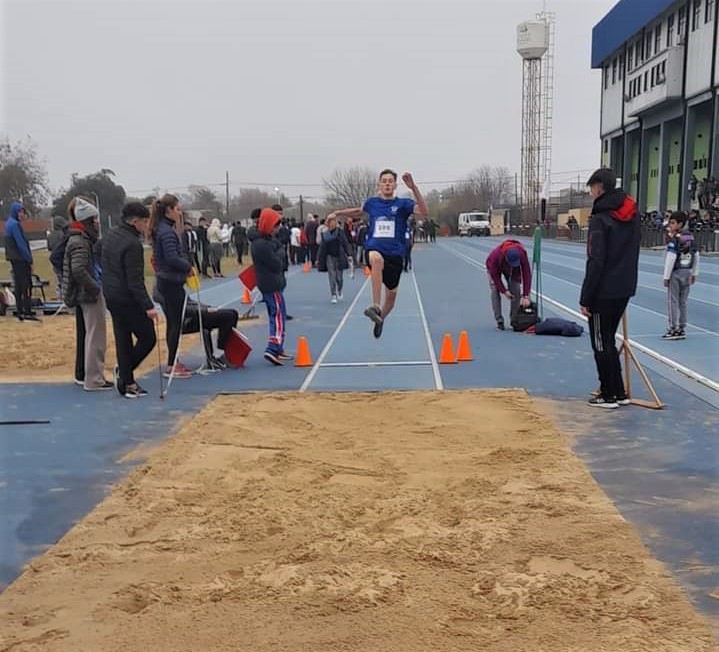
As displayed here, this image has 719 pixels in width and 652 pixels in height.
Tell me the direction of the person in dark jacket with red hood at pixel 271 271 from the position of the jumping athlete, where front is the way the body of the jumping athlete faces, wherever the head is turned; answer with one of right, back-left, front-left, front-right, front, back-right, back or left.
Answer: back-right

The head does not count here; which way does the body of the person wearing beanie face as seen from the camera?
to the viewer's right

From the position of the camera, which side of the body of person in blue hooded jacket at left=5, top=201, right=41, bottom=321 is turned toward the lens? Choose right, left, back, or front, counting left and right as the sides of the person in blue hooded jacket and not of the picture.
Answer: right

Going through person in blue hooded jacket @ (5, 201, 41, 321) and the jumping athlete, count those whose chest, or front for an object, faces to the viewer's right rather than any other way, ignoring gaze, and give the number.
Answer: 1

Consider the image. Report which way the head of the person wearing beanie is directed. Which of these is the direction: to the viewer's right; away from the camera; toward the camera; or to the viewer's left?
to the viewer's right

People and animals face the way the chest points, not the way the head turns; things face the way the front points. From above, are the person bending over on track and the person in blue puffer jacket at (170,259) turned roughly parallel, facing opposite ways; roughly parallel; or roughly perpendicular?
roughly perpendicular

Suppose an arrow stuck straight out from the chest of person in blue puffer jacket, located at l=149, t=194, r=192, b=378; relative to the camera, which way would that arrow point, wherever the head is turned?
to the viewer's right

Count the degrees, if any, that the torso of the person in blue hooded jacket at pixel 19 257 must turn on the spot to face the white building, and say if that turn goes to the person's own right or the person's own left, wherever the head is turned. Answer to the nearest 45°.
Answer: approximately 45° to the person's own left

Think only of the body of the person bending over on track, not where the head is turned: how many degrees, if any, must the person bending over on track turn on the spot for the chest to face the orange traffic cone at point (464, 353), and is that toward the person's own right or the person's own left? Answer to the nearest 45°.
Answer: approximately 45° to the person's own right

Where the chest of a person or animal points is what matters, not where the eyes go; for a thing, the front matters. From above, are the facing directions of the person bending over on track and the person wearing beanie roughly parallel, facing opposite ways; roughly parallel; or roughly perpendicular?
roughly perpendicular

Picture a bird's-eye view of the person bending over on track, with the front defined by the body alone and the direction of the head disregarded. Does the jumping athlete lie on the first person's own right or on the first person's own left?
on the first person's own right
